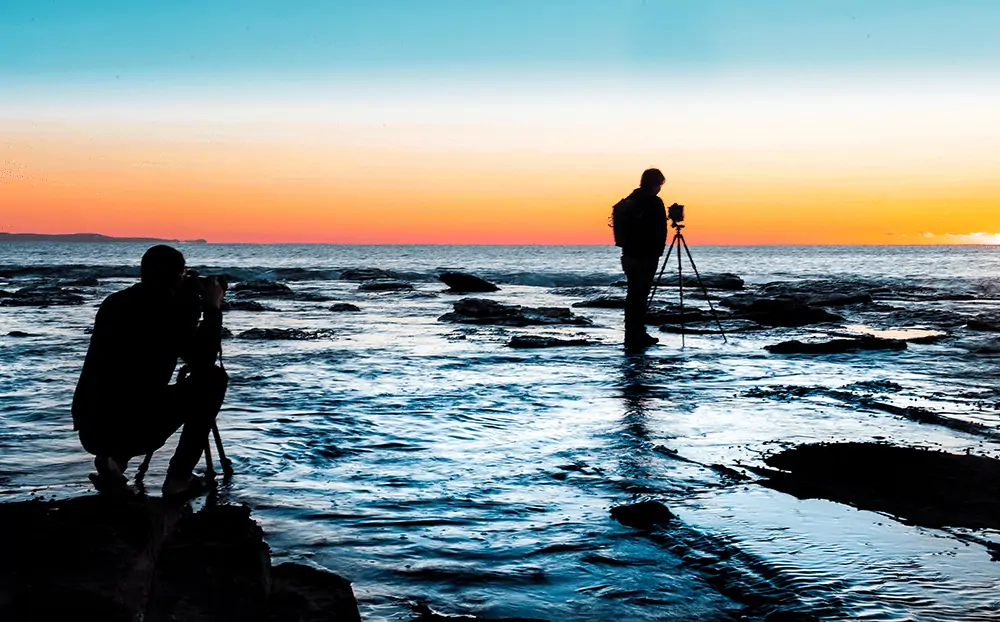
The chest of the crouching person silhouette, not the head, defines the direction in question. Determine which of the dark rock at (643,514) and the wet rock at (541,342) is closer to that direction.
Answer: the wet rock

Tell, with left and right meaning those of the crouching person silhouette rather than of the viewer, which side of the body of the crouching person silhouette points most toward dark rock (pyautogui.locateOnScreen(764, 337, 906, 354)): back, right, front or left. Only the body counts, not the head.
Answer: front

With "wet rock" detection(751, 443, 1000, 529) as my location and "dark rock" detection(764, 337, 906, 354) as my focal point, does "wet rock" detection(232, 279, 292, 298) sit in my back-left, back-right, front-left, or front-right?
front-left

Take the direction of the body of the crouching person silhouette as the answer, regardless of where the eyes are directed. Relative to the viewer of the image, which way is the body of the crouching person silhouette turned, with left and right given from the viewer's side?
facing away from the viewer and to the right of the viewer

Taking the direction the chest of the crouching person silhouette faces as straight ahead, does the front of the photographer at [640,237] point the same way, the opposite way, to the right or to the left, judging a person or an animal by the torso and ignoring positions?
to the right

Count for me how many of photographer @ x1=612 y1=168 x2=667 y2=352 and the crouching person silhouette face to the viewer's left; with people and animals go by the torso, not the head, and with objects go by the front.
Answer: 0

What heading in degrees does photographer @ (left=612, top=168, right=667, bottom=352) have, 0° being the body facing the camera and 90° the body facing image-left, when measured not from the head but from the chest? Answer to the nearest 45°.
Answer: approximately 270°

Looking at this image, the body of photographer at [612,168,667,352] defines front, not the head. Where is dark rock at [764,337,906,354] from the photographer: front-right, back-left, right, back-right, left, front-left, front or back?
front

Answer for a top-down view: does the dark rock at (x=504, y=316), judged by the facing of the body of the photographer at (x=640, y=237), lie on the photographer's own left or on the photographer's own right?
on the photographer's own left

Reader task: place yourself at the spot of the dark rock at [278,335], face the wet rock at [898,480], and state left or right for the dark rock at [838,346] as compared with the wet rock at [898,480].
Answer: left

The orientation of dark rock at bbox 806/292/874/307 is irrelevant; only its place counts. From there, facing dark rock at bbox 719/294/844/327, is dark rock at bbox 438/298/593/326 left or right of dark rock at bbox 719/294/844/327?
right

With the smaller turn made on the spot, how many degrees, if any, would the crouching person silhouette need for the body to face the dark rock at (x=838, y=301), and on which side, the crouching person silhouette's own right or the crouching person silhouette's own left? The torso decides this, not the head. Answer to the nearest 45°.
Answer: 0° — they already face it

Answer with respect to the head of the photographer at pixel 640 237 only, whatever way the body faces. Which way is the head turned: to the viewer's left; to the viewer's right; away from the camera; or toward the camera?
to the viewer's right

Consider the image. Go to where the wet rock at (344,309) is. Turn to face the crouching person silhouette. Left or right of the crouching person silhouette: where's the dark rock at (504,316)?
left

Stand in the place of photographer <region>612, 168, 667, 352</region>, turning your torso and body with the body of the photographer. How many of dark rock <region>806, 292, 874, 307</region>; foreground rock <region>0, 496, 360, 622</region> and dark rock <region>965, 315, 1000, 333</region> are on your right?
1
